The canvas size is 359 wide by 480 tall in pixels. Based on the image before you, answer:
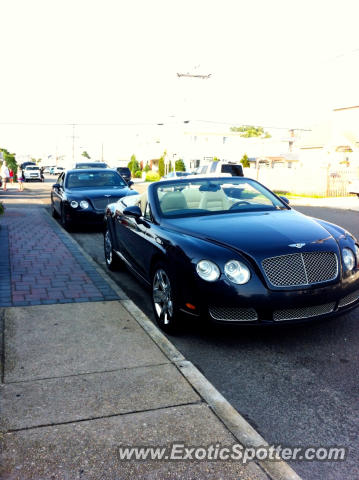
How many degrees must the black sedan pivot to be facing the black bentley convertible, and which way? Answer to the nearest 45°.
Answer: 0° — it already faces it

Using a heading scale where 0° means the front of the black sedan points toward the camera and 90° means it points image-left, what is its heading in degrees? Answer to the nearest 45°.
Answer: approximately 0°

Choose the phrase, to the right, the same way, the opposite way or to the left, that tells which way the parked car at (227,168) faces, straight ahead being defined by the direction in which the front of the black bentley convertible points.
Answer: the opposite way

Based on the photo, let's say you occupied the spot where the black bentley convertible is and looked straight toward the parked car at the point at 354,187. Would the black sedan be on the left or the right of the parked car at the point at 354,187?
left

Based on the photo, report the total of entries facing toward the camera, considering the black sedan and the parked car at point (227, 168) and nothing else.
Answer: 1

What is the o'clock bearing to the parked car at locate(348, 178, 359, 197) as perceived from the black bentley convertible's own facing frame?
The parked car is roughly at 8 o'clock from the black bentley convertible.

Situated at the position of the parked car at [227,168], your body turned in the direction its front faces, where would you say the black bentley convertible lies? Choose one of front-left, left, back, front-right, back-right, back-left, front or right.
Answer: back-left

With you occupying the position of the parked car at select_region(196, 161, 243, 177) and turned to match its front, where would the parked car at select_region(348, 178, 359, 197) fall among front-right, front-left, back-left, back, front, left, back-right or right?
back-right

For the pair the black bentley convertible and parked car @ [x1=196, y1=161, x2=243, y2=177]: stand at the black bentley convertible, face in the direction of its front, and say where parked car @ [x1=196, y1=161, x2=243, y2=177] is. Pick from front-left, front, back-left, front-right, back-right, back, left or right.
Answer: back-left

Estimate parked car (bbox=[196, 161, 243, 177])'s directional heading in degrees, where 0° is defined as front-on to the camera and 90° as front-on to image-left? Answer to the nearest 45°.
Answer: approximately 135°

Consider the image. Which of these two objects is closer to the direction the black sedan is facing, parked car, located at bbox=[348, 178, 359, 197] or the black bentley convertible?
the black bentley convertible

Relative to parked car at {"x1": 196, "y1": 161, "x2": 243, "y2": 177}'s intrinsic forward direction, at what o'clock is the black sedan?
The black sedan is roughly at 8 o'clock from the parked car.

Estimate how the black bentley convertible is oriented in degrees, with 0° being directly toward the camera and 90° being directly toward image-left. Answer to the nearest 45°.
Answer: approximately 315°
